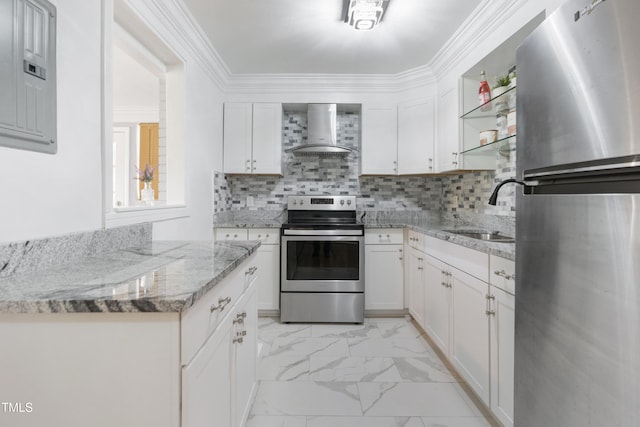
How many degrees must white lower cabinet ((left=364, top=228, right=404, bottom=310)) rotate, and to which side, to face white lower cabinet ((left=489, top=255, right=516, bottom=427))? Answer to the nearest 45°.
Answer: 0° — it already faces it

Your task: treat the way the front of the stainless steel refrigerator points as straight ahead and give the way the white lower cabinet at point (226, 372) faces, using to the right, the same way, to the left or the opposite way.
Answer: the opposite way

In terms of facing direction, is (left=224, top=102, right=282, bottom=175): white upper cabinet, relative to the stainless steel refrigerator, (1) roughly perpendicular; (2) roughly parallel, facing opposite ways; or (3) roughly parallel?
roughly perpendicular

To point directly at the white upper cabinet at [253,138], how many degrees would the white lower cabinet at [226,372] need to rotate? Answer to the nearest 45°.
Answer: approximately 90° to its left

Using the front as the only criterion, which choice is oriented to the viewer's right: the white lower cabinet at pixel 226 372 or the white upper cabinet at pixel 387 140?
the white lower cabinet

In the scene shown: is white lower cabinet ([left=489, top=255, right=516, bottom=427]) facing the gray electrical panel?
yes

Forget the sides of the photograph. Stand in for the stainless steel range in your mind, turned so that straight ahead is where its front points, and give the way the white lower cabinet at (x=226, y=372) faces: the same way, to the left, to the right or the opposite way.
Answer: to the left

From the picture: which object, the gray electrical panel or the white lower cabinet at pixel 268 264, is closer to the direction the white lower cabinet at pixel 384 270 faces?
the gray electrical panel
